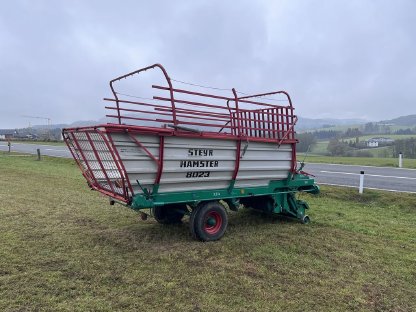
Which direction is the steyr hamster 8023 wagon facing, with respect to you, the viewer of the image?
facing away from the viewer and to the right of the viewer
